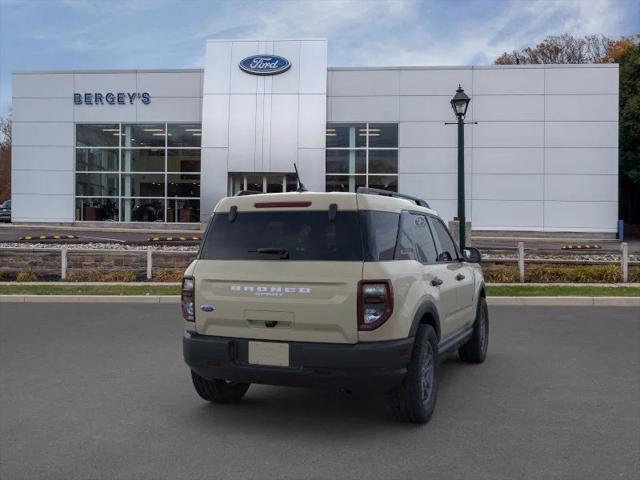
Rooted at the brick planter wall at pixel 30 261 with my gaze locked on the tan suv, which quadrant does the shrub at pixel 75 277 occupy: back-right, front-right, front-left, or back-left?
front-left

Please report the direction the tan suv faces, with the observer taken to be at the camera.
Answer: facing away from the viewer and to the right of the viewer

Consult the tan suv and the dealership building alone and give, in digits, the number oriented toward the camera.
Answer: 1

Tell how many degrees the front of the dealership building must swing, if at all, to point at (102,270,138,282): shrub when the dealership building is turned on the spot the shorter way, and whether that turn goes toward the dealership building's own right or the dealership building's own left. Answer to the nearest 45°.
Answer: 0° — it already faces it

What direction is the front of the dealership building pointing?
toward the camera

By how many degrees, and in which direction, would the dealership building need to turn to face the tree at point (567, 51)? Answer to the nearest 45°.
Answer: approximately 135° to its left

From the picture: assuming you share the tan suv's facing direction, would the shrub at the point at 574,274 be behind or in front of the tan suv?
in front

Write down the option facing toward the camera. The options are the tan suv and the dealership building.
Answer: the dealership building

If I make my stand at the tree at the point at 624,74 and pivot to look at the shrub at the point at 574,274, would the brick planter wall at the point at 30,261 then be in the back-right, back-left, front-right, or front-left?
front-right

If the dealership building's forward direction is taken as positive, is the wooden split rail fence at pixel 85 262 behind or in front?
in front

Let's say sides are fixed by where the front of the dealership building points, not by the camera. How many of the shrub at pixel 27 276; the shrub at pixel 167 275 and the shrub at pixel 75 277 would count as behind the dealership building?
0

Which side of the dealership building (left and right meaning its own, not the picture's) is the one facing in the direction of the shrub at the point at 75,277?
front
